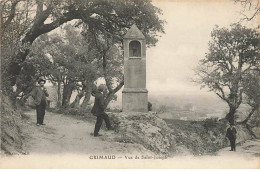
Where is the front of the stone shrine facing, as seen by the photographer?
facing the viewer

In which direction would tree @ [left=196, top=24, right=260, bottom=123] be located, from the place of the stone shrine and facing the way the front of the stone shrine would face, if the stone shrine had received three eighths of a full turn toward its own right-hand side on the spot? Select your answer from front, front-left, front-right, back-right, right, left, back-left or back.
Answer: right

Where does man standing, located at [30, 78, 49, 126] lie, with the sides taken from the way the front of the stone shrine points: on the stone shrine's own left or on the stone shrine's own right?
on the stone shrine's own right
